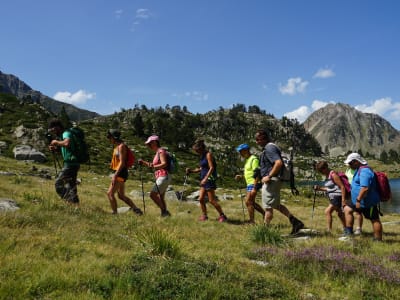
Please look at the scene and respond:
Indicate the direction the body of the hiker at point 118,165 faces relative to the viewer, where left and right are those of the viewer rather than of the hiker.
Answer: facing to the left of the viewer

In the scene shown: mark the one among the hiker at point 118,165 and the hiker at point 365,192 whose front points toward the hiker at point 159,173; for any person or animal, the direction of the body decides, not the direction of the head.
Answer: the hiker at point 365,192

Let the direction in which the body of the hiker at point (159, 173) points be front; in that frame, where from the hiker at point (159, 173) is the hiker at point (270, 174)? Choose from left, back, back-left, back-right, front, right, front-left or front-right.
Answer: back-left

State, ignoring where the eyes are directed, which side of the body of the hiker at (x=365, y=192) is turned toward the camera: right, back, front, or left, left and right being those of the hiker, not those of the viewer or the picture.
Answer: left

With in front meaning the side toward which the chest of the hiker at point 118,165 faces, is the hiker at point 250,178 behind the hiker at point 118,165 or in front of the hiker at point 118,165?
behind

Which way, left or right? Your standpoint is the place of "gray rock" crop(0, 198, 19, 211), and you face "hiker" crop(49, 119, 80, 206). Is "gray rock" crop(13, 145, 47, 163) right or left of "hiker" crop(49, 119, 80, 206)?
left

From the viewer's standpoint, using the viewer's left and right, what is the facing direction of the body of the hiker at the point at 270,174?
facing to the left of the viewer
